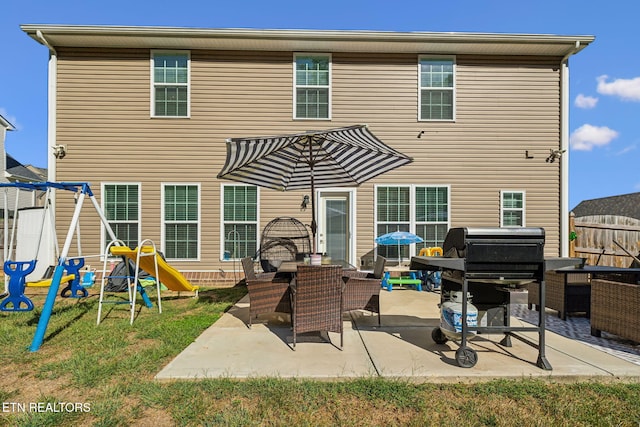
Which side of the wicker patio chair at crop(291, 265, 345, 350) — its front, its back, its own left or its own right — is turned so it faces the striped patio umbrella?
front

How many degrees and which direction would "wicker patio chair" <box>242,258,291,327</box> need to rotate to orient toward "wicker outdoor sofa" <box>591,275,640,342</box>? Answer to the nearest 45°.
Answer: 0° — it already faces it

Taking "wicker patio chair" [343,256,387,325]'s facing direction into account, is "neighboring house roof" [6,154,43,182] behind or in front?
in front

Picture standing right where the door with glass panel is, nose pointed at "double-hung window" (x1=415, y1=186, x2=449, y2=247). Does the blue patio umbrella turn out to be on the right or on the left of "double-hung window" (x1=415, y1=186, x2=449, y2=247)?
right

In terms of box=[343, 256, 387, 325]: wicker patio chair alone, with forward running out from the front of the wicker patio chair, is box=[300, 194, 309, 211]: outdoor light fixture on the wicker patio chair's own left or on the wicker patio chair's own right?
on the wicker patio chair's own right

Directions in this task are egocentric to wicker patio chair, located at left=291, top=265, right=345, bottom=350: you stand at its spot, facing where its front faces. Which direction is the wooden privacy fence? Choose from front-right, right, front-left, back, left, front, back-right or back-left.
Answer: front-right

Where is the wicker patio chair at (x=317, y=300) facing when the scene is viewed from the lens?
facing away from the viewer

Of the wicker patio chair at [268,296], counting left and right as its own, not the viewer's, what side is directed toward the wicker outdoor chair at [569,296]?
front

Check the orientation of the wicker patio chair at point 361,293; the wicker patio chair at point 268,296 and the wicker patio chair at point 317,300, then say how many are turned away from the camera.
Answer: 1

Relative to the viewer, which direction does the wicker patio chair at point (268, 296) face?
to the viewer's right

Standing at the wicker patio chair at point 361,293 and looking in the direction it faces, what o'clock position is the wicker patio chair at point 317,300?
the wicker patio chair at point 317,300 is roughly at 10 o'clock from the wicker patio chair at point 361,293.

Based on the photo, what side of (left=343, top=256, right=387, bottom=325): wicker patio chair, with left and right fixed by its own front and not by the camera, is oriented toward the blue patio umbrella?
right

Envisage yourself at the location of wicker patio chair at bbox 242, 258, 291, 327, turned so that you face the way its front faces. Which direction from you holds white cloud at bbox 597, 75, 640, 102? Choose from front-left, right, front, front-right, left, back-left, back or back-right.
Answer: front-left

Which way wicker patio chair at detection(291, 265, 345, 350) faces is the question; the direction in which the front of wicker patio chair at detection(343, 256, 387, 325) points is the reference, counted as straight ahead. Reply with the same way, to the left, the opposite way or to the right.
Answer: to the right

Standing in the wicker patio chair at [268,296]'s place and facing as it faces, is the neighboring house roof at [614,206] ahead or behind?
ahead

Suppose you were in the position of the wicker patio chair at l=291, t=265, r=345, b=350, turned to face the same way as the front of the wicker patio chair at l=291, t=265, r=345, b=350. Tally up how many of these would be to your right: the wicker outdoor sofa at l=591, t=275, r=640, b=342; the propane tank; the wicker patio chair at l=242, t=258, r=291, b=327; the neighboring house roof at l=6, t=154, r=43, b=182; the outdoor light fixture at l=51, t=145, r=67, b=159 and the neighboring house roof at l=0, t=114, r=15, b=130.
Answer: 2

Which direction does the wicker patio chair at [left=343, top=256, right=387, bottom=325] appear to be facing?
to the viewer's left

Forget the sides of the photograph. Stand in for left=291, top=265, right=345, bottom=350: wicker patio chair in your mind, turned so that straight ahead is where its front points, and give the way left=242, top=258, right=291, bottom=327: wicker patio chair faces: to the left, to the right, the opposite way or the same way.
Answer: to the right

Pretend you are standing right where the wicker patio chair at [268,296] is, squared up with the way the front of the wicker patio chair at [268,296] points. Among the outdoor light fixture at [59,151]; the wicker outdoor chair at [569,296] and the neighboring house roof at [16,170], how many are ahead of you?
1

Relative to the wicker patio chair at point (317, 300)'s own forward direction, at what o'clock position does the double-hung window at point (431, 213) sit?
The double-hung window is roughly at 1 o'clock from the wicker patio chair.

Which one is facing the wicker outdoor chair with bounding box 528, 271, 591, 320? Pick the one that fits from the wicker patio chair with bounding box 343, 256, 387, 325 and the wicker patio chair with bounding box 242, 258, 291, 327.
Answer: the wicker patio chair with bounding box 242, 258, 291, 327
